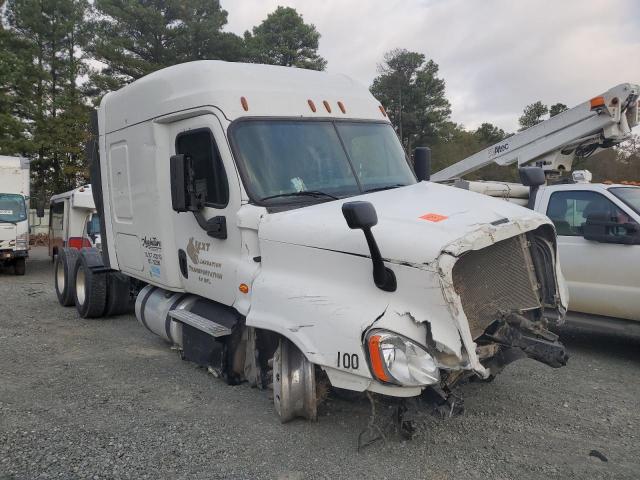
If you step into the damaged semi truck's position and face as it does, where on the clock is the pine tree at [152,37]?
The pine tree is roughly at 7 o'clock from the damaged semi truck.

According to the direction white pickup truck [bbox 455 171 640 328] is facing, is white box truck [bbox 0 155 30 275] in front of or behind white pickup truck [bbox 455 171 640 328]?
behind

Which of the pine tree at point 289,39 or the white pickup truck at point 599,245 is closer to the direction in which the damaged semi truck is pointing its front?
the white pickup truck

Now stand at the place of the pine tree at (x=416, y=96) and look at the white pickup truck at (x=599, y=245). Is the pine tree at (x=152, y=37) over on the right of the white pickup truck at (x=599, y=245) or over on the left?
right

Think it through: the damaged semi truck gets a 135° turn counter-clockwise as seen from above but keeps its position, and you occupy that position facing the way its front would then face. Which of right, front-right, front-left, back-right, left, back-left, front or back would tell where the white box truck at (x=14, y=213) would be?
front-left

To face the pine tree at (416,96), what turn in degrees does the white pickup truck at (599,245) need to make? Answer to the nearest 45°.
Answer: approximately 135° to its left

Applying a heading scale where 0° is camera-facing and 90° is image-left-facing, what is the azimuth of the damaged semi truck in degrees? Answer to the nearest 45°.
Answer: approximately 315°

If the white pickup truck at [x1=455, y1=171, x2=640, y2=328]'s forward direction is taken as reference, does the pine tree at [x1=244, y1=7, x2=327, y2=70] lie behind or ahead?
behind

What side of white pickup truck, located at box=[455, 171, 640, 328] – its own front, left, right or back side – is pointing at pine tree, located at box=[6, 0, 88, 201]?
back

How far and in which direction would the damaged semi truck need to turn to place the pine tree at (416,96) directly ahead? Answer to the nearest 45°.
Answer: approximately 135° to its left

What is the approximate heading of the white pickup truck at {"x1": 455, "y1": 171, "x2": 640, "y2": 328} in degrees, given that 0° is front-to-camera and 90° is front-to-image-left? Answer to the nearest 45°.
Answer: approximately 315°
